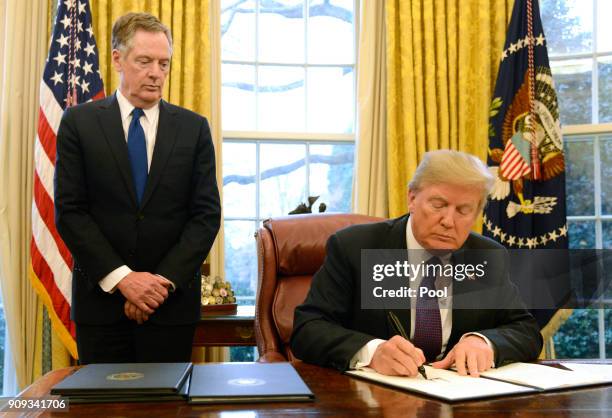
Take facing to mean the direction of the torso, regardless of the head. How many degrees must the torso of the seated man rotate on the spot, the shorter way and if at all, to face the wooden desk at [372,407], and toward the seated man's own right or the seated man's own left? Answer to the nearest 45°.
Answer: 0° — they already face it

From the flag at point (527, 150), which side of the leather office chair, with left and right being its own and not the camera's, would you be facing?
left

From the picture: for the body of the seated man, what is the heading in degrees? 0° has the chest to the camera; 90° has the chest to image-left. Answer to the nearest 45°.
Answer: approximately 0°

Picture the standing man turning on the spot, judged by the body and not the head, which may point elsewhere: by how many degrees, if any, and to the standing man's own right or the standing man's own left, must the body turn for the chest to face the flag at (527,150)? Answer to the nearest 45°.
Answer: approximately 135° to the standing man's own left

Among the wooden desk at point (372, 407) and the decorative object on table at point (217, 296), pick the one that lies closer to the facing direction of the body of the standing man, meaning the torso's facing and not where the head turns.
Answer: the wooden desk

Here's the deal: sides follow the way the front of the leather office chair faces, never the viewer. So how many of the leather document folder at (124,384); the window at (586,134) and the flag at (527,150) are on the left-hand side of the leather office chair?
2

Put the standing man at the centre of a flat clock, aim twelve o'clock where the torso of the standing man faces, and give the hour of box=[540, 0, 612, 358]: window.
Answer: The window is roughly at 8 o'clock from the standing man.

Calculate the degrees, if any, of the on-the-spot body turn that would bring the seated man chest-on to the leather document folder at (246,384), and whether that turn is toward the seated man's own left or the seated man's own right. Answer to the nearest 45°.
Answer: approximately 45° to the seated man's own right

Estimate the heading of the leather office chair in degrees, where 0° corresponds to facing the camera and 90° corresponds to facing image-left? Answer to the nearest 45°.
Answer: approximately 315°

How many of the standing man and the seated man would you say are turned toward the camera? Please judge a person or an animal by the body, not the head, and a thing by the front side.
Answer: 2
